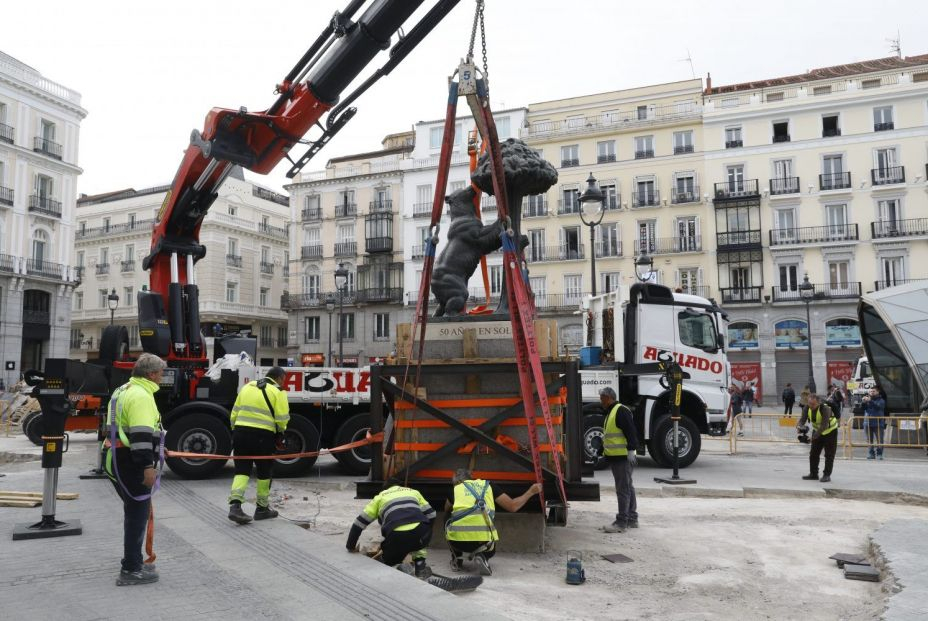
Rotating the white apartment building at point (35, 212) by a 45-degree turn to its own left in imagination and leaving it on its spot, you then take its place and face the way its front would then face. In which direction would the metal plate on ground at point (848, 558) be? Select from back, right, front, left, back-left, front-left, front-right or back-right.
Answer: right

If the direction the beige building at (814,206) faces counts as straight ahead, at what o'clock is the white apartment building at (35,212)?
The white apartment building is roughly at 2 o'clock from the beige building.

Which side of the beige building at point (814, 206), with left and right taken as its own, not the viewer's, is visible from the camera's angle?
front

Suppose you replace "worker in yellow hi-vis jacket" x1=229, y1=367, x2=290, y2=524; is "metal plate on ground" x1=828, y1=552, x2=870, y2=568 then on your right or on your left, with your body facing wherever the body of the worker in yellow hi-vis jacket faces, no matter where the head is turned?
on your right

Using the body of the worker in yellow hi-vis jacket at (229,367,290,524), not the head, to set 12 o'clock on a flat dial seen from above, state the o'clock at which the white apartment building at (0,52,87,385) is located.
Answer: The white apartment building is roughly at 10 o'clock from the worker in yellow hi-vis jacket.

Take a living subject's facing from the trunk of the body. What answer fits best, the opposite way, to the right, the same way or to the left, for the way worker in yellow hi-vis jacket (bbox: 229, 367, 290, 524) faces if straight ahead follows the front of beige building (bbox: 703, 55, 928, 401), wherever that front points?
the opposite way

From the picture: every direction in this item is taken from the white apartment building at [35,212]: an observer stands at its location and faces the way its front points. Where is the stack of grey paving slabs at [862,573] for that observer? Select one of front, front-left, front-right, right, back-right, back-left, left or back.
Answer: front-right

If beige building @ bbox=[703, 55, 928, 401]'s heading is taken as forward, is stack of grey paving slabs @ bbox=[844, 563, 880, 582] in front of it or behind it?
in front

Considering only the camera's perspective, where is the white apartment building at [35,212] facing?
facing the viewer and to the right of the viewer

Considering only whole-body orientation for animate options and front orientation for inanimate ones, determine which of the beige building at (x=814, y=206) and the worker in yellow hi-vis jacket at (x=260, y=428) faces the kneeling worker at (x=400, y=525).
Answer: the beige building

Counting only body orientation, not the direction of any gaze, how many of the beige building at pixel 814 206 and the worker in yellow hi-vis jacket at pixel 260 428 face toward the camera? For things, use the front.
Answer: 1

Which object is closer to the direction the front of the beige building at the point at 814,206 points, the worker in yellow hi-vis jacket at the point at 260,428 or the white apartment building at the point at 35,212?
the worker in yellow hi-vis jacket

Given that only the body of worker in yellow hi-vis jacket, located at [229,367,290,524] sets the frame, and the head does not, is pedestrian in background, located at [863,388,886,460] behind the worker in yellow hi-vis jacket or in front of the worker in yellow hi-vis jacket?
in front

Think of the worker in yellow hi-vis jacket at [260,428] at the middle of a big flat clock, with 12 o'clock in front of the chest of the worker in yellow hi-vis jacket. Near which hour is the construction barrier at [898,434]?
The construction barrier is roughly at 1 o'clock from the worker in yellow hi-vis jacket.

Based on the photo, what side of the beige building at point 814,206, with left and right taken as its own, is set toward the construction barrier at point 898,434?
front

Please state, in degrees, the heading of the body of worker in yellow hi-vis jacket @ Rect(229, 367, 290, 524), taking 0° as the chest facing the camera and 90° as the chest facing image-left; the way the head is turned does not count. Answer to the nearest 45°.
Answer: approximately 225°

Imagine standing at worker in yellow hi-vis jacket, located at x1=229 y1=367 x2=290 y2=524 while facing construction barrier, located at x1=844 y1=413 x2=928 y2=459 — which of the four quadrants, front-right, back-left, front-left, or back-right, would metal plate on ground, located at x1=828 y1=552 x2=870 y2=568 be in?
front-right

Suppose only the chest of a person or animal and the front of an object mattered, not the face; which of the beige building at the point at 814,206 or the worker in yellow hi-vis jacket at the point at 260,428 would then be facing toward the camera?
the beige building
